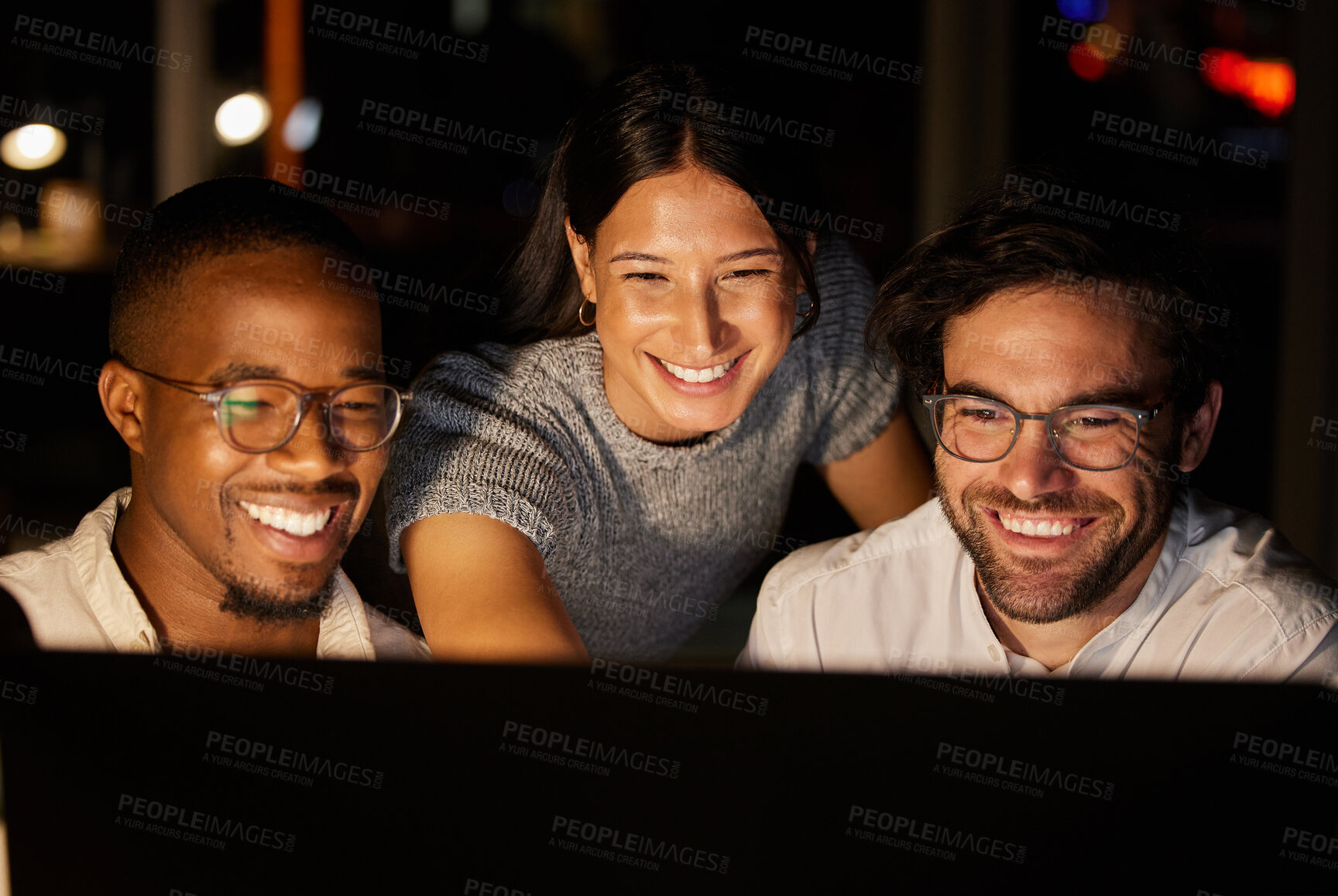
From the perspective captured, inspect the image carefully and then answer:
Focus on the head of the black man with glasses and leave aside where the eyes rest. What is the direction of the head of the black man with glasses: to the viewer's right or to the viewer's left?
to the viewer's right

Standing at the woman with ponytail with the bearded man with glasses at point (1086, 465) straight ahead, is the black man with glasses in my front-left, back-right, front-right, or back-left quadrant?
back-right

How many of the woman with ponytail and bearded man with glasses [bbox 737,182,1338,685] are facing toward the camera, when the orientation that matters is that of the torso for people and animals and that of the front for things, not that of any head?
2

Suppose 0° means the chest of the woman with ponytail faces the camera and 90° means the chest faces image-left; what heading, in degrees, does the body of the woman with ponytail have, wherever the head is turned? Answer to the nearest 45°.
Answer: approximately 0°
